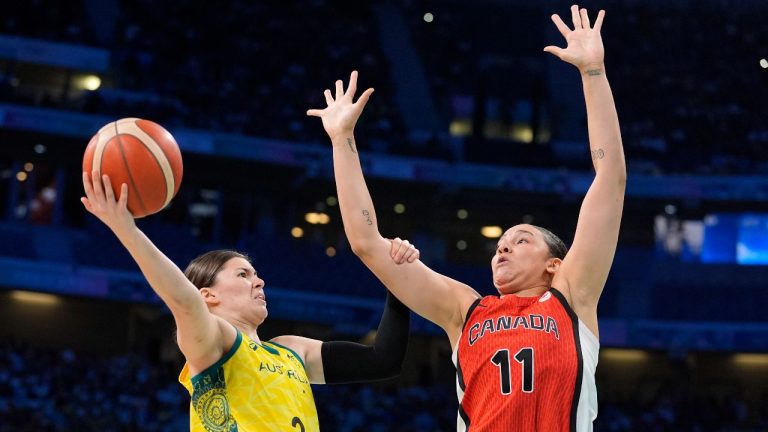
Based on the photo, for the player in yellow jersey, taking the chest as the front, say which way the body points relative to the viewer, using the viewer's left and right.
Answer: facing the viewer and to the right of the viewer

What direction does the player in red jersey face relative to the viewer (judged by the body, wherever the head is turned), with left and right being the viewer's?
facing the viewer and to the left of the viewer

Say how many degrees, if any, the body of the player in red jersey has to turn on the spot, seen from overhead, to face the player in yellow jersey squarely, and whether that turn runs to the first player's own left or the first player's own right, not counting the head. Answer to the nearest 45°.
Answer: approximately 45° to the first player's own right

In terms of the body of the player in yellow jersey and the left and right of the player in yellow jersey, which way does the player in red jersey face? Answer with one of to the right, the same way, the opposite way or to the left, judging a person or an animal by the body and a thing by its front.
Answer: to the right

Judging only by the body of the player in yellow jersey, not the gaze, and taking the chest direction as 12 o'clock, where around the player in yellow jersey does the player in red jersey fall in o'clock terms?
The player in red jersey is roughly at 11 o'clock from the player in yellow jersey.

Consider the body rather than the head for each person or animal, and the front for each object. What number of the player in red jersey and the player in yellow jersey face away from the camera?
0

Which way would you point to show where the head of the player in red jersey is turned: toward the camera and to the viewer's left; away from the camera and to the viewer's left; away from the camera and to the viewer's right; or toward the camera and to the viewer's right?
toward the camera and to the viewer's left

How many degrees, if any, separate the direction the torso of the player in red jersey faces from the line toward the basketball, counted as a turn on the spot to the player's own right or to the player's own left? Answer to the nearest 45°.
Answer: approximately 45° to the player's own right
